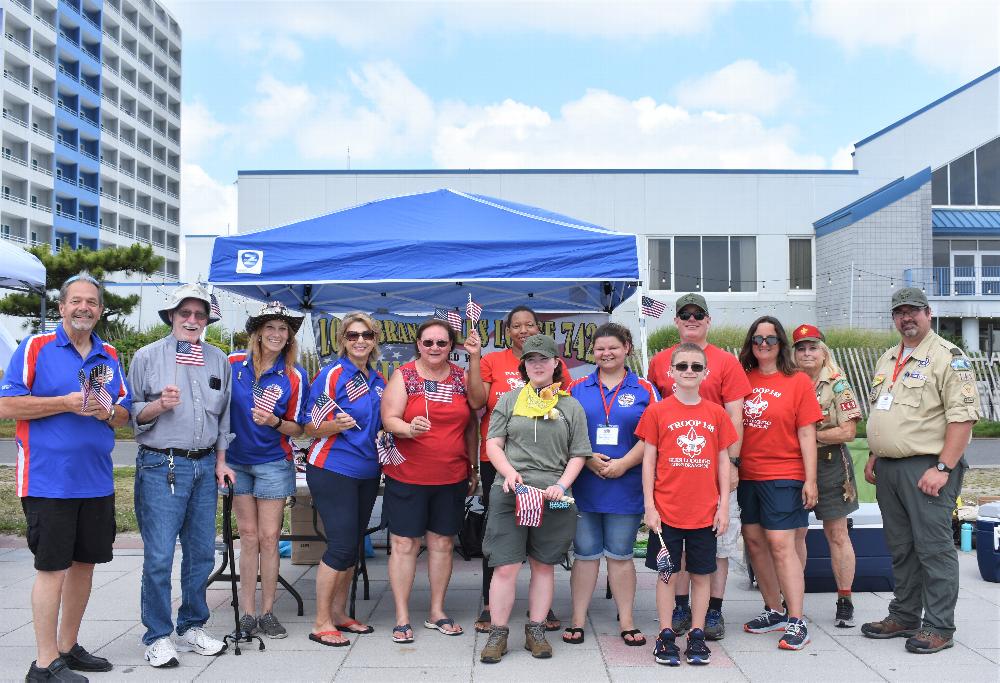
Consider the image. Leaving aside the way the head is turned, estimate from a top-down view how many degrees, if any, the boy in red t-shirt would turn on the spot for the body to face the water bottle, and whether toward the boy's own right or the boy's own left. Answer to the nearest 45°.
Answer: approximately 135° to the boy's own left

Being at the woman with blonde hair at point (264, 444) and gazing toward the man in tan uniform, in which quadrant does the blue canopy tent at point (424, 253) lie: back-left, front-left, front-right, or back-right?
front-left

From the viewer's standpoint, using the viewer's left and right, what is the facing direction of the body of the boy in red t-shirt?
facing the viewer

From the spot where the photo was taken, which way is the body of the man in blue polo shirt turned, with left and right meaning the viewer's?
facing the viewer and to the right of the viewer

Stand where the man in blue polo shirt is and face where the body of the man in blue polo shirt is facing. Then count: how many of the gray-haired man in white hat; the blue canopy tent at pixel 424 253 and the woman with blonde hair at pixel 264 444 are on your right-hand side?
0

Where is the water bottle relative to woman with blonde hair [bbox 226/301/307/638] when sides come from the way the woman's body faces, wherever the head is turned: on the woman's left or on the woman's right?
on the woman's left

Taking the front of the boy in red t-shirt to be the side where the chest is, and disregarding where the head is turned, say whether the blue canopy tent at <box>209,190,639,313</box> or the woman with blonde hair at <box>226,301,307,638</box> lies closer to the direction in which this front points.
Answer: the woman with blonde hair

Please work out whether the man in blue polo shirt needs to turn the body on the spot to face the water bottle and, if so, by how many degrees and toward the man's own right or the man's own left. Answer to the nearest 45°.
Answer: approximately 45° to the man's own left

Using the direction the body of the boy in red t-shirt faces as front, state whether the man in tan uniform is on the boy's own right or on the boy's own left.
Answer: on the boy's own left

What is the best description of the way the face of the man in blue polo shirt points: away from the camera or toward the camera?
toward the camera

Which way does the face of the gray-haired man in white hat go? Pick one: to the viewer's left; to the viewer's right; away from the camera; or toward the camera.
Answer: toward the camera

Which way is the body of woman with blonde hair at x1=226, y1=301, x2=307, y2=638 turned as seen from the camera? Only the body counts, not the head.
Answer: toward the camera

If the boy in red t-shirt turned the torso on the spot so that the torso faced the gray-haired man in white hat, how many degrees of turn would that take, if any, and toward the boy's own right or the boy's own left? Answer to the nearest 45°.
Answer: approximately 90° to the boy's own right

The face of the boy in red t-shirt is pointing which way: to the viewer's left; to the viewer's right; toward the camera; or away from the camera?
toward the camera

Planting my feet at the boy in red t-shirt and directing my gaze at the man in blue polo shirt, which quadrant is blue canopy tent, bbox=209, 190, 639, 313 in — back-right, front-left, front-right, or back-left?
front-right

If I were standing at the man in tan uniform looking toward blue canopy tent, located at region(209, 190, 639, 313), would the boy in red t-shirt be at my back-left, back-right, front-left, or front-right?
front-left

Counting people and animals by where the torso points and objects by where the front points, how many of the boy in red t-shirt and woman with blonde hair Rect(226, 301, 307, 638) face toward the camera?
2
